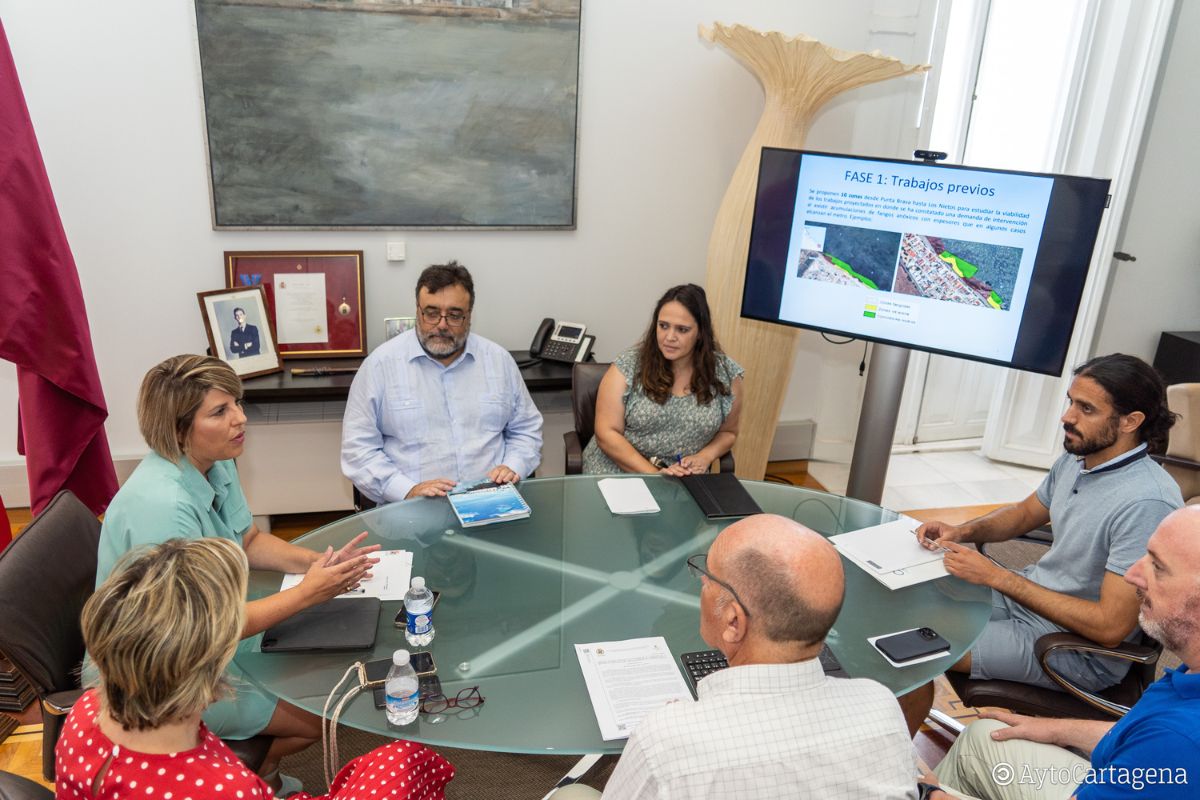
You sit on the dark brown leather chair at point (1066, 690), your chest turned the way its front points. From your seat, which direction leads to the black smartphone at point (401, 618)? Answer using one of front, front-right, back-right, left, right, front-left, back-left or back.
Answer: front-left

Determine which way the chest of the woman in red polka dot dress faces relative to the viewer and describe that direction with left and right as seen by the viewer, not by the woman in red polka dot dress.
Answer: facing away from the viewer and to the right of the viewer

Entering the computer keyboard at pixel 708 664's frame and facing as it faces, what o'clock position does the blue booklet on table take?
The blue booklet on table is roughly at 4 o'clock from the computer keyboard.

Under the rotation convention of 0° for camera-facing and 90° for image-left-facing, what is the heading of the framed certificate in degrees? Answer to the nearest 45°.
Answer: approximately 0°

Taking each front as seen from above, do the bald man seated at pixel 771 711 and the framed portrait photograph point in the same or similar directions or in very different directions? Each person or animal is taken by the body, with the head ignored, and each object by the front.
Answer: very different directions

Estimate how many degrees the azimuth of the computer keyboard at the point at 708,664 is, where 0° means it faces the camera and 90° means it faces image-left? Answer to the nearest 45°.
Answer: approximately 0°

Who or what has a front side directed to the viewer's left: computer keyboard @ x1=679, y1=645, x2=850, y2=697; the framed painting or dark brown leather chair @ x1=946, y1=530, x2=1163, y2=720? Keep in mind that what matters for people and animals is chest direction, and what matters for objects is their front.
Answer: the dark brown leather chair

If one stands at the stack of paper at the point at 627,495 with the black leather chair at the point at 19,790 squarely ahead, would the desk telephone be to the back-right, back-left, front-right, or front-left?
back-right

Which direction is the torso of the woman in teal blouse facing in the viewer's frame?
to the viewer's right

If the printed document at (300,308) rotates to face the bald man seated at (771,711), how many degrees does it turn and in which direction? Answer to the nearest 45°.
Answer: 0° — it already faces them

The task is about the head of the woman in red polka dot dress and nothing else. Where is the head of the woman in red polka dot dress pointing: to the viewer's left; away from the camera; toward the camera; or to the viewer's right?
away from the camera

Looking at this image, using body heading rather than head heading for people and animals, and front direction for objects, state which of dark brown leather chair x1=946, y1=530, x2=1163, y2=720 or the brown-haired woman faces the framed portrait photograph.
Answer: the dark brown leather chair

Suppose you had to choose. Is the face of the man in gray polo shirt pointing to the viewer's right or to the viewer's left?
to the viewer's left

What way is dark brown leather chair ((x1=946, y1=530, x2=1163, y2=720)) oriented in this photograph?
to the viewer's left
